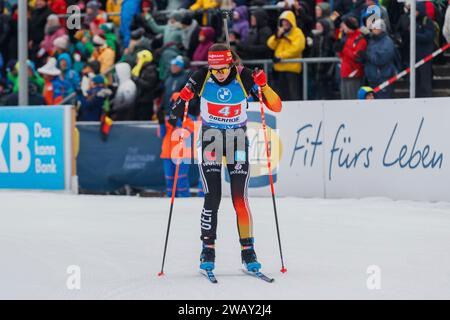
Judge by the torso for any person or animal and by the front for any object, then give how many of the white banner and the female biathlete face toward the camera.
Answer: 2

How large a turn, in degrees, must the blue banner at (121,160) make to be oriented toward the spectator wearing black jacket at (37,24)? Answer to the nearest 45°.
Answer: approximately 180°

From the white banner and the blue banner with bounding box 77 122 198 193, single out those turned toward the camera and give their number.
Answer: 2

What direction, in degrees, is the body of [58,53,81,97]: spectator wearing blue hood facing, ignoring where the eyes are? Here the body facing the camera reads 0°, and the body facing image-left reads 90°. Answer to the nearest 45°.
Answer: approximately 45°

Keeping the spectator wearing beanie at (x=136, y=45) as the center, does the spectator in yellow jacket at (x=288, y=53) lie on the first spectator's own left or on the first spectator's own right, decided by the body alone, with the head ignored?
on the first spectator's own left

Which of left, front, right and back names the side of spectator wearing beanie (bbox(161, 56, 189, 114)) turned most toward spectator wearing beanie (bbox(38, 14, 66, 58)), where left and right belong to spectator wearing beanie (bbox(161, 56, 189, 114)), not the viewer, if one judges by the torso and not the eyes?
right

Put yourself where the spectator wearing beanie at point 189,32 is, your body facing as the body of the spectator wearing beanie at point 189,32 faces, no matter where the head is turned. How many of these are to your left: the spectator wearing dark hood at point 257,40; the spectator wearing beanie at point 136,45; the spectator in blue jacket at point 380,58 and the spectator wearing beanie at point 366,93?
3
